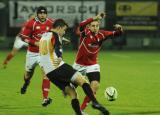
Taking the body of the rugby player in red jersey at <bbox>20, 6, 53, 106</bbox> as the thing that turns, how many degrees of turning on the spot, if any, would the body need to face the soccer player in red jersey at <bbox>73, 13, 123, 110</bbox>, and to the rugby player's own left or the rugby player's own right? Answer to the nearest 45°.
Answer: approximately 90° to the first soccer player's own left

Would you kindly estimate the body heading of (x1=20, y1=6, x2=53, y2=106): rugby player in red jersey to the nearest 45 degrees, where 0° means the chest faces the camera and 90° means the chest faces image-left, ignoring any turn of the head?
approximately 315°
